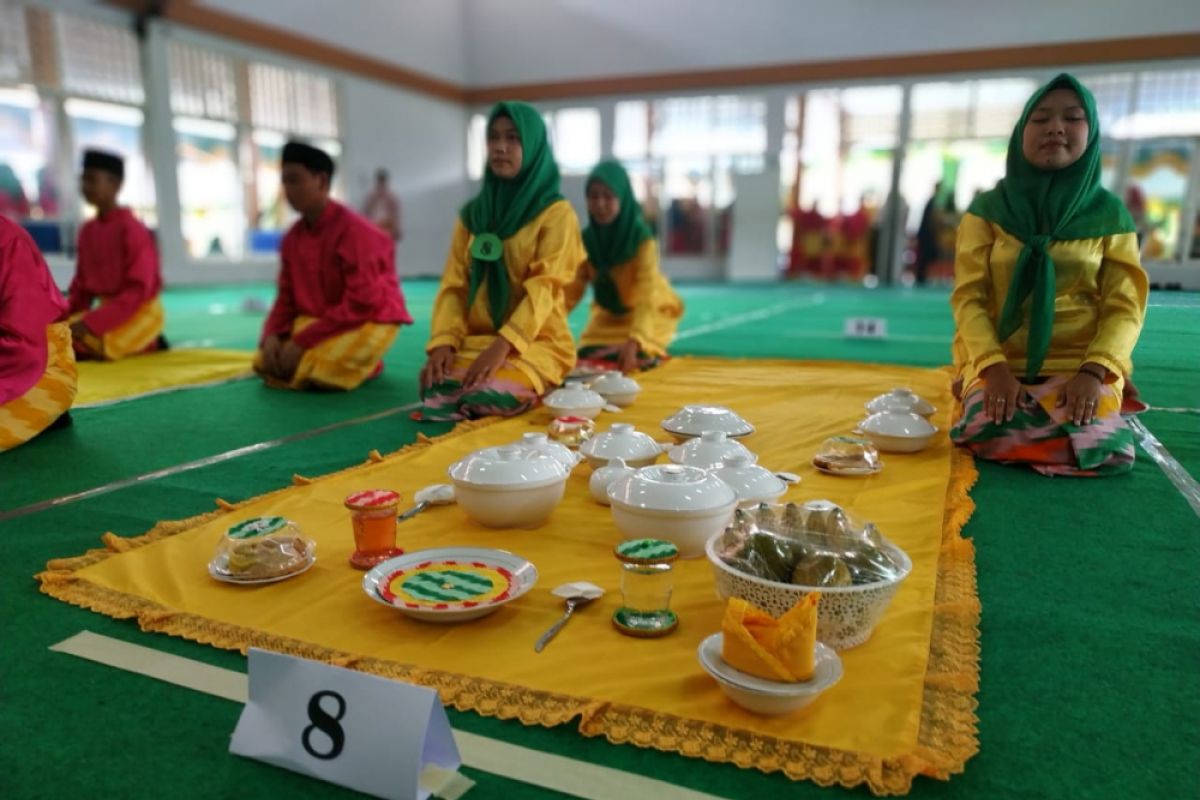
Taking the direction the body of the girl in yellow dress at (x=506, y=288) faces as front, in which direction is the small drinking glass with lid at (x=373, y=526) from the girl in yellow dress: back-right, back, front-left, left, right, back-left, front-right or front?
front-left

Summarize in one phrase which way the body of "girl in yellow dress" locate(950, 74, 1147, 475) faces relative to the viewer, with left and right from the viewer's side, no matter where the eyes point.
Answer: facing the viewer

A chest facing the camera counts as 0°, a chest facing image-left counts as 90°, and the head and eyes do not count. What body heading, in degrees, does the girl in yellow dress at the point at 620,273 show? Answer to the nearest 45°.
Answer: approximately 45°

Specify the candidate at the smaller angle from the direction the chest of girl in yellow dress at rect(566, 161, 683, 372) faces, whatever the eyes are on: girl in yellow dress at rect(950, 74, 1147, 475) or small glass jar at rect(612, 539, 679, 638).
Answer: the small glass jar

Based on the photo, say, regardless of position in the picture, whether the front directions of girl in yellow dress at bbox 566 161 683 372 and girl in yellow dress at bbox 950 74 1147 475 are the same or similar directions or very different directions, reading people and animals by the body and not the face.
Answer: same or similar directions

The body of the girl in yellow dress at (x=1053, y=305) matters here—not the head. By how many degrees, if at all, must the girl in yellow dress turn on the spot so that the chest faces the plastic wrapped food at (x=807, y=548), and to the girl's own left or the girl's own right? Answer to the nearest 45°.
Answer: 0° — they already face it

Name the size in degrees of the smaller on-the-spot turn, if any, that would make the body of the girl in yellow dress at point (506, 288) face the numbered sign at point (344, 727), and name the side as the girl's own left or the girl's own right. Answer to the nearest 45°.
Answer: approximately 45° to the girl's own left

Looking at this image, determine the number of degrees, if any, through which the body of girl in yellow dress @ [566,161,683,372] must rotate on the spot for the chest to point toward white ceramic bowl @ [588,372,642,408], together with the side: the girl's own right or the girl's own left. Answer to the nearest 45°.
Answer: approximately 45° to the girl's own left

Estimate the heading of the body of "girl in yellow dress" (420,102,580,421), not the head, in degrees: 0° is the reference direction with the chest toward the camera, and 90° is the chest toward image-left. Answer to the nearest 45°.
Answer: approximately 45°

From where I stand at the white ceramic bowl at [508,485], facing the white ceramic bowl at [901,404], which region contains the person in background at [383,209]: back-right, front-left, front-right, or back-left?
front-left

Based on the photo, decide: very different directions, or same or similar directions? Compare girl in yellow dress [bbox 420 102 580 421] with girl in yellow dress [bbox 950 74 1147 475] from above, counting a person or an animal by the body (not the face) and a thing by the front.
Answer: same or similar directions

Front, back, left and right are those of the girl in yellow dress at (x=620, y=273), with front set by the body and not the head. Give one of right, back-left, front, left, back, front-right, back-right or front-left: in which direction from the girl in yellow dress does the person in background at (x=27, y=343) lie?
front

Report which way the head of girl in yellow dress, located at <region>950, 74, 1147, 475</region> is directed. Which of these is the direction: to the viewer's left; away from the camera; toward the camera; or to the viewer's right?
toward the camera

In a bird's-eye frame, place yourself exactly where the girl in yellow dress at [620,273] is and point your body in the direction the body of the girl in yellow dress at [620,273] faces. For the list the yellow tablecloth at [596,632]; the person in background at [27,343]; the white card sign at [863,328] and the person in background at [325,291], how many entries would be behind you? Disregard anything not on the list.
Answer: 1

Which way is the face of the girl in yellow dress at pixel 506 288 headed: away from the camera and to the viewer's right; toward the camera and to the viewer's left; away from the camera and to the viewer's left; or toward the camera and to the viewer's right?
toward the camera and to the viewer's left

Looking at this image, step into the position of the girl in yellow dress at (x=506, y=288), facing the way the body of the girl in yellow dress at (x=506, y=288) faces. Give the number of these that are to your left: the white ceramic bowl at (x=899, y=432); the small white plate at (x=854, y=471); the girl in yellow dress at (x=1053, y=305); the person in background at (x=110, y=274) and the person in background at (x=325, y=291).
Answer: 3

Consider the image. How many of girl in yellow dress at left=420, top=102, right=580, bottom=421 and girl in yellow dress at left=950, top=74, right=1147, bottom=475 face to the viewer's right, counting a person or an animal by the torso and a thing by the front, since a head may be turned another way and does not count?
0
